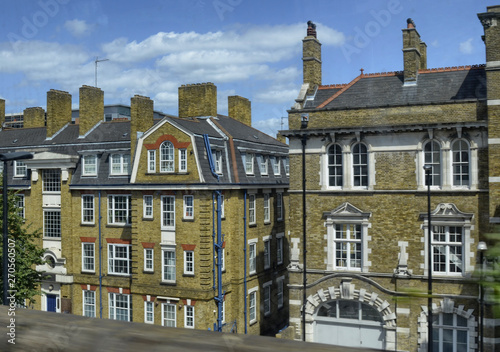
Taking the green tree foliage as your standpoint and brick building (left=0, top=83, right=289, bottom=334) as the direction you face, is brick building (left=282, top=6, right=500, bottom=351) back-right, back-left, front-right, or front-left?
front-right

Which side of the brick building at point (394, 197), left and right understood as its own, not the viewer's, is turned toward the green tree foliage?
right

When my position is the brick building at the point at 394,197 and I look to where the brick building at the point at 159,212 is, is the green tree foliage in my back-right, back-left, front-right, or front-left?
front-left

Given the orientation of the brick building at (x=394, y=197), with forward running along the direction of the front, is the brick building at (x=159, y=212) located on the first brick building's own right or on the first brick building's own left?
on the first brick building's own right

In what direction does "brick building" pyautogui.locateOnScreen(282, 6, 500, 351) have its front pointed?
toward the camera

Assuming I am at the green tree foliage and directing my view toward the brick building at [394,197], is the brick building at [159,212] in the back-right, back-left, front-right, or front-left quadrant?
front-left
